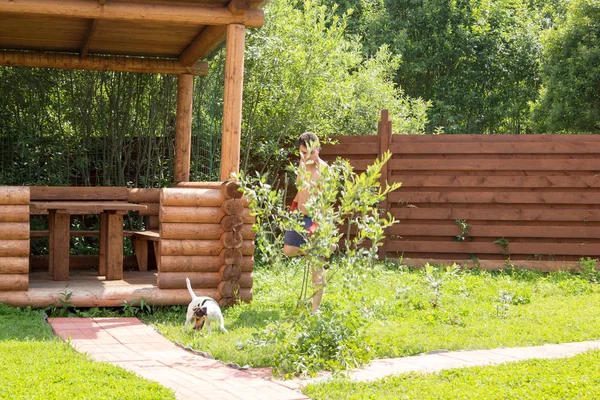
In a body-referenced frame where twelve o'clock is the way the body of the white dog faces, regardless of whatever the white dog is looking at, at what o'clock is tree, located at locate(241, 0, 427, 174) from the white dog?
The tree is roughly at 8 o'clock from the white dog.

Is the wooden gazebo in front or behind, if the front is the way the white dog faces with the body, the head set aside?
behind

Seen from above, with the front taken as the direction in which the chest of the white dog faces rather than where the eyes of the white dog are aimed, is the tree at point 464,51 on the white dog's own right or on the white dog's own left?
on the white dog's own left

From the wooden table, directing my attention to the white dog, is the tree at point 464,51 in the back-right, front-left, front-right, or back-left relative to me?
back-left

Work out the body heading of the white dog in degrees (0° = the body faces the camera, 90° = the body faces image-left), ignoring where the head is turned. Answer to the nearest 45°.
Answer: approximately 315°

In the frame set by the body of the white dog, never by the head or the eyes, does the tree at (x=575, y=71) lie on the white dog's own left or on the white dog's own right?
on the white dog's own left

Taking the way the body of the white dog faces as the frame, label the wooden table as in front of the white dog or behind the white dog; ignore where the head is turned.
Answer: behind
